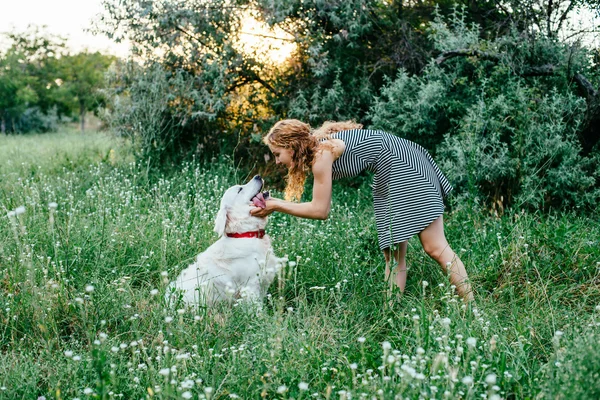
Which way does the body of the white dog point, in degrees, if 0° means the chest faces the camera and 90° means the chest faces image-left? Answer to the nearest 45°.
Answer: approximately 270°

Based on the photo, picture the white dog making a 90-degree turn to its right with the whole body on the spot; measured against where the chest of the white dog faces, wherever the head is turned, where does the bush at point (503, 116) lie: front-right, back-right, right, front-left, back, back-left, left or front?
back-left

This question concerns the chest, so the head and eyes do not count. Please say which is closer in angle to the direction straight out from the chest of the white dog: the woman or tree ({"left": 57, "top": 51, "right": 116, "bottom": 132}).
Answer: the woman

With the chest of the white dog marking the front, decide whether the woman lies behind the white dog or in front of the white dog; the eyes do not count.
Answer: in front

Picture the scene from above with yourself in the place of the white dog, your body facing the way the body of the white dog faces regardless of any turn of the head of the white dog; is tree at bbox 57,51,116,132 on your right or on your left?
on your left

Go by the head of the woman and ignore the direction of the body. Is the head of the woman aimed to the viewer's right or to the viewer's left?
to the viewer's left
